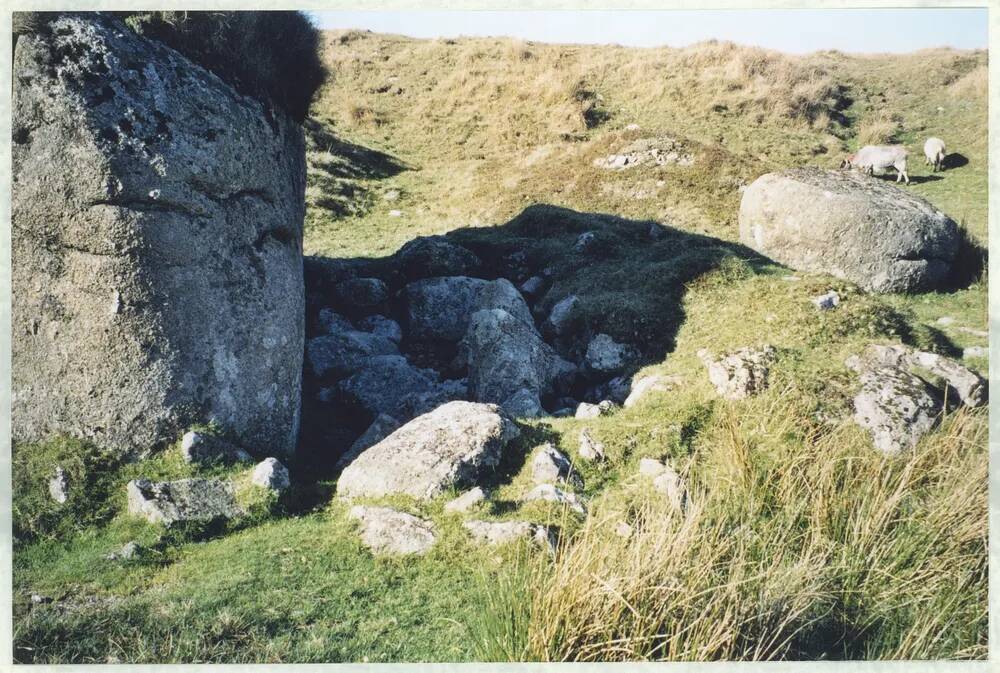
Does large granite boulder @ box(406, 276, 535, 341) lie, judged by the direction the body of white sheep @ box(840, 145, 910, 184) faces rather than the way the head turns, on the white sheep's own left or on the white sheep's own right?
on the white sheep's own left

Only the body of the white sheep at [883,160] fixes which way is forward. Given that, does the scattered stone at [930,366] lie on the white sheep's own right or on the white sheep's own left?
on the white sheep's own left

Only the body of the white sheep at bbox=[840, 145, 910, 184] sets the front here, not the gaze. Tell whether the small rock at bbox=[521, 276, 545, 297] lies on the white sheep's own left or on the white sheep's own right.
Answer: on the white sheep's own left

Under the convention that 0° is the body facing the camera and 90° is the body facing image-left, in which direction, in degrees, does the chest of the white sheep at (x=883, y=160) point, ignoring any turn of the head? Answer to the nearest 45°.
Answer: approximately 90°

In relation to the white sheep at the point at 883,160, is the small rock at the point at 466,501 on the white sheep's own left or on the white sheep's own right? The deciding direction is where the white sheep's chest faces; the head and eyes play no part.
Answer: on the white sheep's own left

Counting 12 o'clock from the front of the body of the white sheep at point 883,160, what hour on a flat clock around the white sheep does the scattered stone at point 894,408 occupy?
The scattered stone is roughly at 9 o'clock from the white sheep.

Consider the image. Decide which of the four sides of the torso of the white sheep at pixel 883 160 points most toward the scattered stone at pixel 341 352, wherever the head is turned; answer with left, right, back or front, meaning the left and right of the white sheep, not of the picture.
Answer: left

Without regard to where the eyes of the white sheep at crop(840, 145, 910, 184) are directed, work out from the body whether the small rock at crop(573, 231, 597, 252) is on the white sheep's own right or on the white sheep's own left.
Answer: on the white sheep's own left

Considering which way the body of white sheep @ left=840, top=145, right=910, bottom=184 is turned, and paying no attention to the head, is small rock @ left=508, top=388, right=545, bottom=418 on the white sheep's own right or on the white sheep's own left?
on the white sheep's own left

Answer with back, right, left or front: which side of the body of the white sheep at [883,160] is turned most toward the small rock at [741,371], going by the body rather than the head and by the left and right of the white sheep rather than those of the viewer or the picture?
left

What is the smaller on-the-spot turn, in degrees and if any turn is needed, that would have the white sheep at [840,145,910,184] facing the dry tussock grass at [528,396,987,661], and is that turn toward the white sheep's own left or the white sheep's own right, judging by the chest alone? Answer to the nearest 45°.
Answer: approximately 90° to the white sheep's own left
